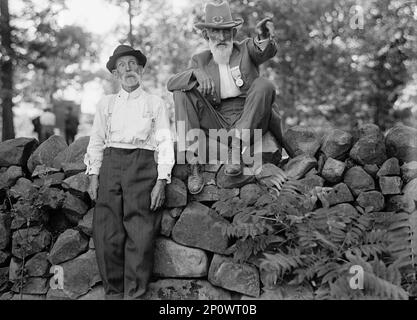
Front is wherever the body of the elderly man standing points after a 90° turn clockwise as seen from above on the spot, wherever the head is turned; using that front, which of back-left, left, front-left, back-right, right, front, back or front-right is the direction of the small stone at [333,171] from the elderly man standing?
back

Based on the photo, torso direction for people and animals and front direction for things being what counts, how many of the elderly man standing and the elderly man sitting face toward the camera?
2

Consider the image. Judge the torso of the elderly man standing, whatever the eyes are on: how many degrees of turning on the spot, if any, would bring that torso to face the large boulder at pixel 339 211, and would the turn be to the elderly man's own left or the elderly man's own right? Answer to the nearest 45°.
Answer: approximately 90° to the elderly man's own left

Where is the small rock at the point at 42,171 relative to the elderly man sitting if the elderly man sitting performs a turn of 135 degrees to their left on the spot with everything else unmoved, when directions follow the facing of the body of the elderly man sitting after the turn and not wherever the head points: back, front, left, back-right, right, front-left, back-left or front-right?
back-left

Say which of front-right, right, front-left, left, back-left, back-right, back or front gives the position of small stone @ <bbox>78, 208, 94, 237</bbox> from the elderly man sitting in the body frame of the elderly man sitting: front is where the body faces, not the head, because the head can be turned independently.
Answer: right

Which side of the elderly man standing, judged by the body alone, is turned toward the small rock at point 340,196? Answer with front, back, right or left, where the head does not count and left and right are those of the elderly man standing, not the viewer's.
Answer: left

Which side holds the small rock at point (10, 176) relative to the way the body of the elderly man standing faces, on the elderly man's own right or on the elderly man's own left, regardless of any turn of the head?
on the elderly man's own right

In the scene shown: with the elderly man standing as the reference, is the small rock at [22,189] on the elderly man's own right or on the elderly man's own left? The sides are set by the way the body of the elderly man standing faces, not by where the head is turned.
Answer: on the elderly man's own right

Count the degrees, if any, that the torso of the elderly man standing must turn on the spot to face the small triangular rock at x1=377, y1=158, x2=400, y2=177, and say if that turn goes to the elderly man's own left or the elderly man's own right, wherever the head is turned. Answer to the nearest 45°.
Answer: approximately 90° to the elderly man's own left
